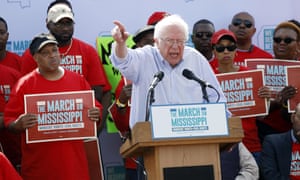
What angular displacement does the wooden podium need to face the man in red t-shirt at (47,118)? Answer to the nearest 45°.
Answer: approximately 135° to its right

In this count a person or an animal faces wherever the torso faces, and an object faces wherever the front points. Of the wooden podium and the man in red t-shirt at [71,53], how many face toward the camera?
2

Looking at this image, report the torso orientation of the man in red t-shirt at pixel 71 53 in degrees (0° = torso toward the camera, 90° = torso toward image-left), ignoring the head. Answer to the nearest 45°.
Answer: approximately 0°

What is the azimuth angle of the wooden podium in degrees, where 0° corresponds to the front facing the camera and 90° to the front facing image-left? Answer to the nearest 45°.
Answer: approximately 0°
